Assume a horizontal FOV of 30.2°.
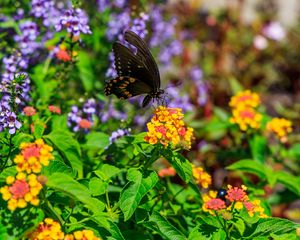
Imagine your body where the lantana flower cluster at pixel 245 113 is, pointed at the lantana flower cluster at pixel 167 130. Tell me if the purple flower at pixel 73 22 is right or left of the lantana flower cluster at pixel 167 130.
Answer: right

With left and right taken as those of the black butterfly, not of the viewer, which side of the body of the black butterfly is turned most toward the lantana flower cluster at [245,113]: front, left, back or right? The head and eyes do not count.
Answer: front

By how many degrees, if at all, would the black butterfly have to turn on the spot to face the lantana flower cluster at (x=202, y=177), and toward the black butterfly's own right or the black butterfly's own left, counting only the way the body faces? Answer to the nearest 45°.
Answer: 0° — it already faces it

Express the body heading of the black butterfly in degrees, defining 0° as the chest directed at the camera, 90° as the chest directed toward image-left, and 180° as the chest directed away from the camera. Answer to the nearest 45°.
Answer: approximately 270°
